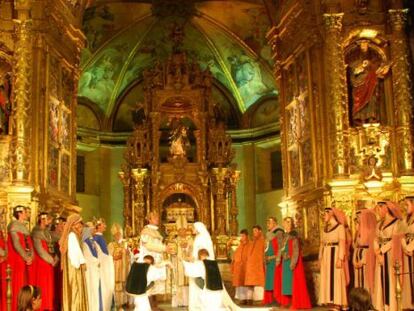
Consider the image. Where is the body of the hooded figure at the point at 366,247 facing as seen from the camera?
to the viewer's left

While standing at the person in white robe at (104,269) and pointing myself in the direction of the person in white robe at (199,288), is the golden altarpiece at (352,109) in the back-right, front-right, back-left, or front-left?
front-left

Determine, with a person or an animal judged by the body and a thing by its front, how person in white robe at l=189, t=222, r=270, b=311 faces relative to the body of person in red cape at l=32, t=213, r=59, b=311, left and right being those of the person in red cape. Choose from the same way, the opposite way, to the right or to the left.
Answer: the opposite way

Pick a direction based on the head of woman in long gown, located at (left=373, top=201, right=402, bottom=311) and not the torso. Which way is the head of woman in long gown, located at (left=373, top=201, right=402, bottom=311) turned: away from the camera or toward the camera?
toward the camera

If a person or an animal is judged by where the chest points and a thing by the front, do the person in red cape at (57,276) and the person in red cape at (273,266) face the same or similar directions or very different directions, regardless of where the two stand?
very different directions

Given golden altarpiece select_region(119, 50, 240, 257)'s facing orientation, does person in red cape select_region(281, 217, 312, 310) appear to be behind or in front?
in front

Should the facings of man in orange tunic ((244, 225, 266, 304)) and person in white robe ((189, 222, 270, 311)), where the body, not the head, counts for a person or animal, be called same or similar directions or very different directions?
same or similar directions

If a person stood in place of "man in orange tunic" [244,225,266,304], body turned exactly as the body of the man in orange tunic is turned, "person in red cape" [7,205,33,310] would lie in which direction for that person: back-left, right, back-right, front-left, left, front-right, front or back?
front-left

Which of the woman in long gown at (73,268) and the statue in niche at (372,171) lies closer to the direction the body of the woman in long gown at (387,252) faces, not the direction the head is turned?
the woman in long gown

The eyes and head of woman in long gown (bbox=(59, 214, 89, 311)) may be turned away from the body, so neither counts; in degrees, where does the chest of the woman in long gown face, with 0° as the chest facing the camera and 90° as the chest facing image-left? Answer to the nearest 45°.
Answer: approximately 270°

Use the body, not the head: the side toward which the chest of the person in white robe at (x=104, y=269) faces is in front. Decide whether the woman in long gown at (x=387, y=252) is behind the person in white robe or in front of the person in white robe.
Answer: in front
